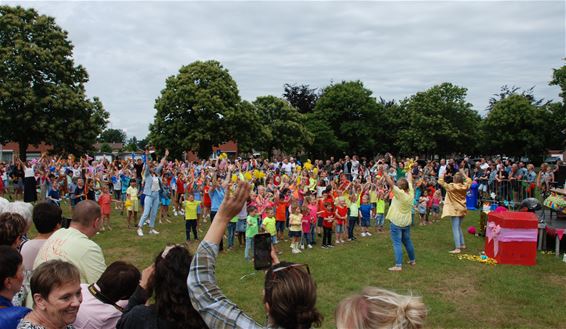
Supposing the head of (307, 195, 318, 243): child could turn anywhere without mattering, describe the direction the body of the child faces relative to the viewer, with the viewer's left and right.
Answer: facing the viewer and to the right of the viewer

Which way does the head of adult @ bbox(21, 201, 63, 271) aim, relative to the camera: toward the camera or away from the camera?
away from the camera

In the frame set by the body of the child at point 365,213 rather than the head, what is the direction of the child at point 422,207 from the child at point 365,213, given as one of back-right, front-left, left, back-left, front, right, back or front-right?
left

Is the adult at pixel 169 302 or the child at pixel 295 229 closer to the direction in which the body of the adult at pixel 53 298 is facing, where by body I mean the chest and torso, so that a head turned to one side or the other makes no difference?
the adult

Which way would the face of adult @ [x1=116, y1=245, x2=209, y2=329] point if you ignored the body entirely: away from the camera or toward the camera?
away from the camera

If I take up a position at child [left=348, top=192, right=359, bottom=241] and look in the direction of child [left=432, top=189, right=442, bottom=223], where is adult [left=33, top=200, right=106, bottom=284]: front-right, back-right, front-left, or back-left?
back-right

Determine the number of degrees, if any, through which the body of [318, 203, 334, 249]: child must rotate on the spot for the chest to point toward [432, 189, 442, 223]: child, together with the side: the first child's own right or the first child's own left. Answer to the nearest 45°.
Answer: approximately 90° to the first child's own left

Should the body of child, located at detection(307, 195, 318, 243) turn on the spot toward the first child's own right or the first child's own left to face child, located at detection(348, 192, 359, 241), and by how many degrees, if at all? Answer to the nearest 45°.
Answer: approximately 90° to the first child's own left

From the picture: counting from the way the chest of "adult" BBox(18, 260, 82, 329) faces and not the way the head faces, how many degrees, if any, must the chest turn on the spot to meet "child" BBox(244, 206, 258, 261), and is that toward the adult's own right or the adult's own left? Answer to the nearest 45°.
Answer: approximately 90° to the adult's own left

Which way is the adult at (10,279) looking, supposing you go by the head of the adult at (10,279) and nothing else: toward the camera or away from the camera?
away from the camera

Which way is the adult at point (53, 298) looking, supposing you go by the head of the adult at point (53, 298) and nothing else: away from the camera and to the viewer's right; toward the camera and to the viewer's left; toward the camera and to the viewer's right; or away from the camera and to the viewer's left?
toward the camera and to the viewer's right
